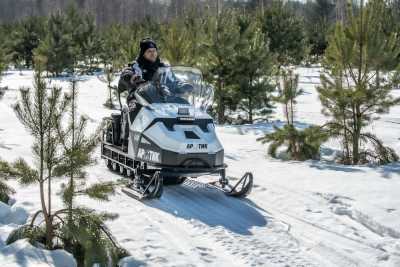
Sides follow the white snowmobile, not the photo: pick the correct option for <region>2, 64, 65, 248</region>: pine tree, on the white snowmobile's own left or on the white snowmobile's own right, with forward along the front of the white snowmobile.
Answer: on the white snowmobile's own right

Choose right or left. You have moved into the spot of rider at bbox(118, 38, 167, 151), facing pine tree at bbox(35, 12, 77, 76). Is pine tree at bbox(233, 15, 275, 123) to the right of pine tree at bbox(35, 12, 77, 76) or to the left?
right

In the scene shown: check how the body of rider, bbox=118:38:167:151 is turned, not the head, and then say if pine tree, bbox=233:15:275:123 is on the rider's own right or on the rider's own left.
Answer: on the rider's own left

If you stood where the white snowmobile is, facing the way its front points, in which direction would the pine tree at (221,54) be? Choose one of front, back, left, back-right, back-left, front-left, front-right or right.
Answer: back-left

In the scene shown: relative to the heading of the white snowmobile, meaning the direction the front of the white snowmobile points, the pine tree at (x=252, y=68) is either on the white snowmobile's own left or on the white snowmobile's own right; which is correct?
on the white snowmobile's own left

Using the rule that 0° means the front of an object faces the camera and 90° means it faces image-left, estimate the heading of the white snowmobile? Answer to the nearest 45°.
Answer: approximately 315°

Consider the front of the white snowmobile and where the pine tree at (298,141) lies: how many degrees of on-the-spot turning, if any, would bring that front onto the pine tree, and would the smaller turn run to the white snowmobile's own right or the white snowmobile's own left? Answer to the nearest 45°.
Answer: approximately 90° to the white snowmobile's own left

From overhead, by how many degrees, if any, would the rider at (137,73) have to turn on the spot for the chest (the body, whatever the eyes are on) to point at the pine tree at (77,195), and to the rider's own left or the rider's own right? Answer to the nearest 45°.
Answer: approximately 45° to the rider's own right
